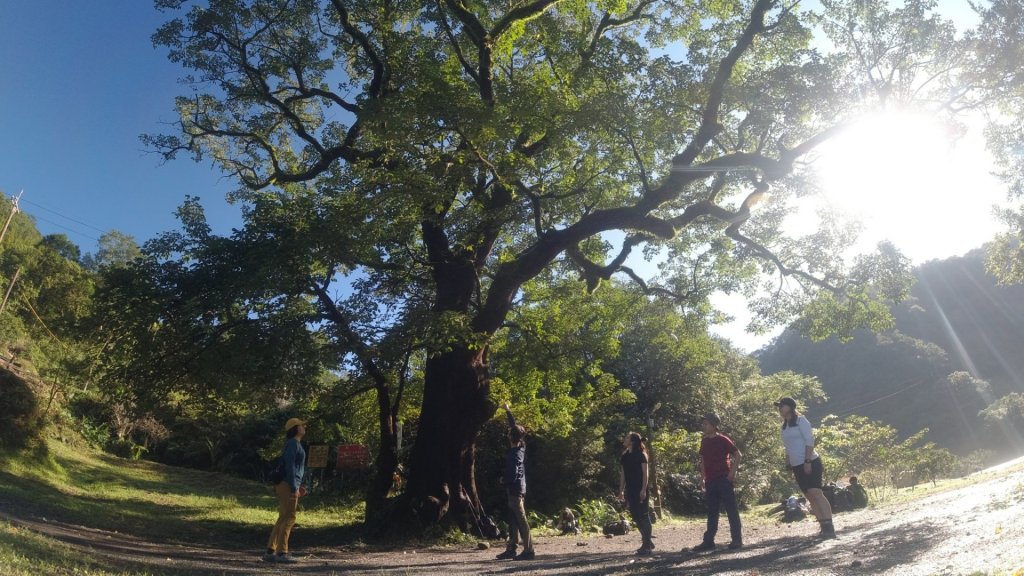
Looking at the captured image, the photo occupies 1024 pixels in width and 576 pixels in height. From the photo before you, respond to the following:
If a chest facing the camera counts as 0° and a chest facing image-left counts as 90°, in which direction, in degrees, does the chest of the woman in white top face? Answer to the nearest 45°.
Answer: approximately 45°

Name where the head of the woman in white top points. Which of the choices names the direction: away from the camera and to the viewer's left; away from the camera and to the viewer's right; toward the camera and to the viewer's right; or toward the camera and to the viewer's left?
toward the camera and to the viewer's left

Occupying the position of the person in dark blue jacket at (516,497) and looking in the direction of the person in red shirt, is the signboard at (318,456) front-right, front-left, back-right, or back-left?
back-left
